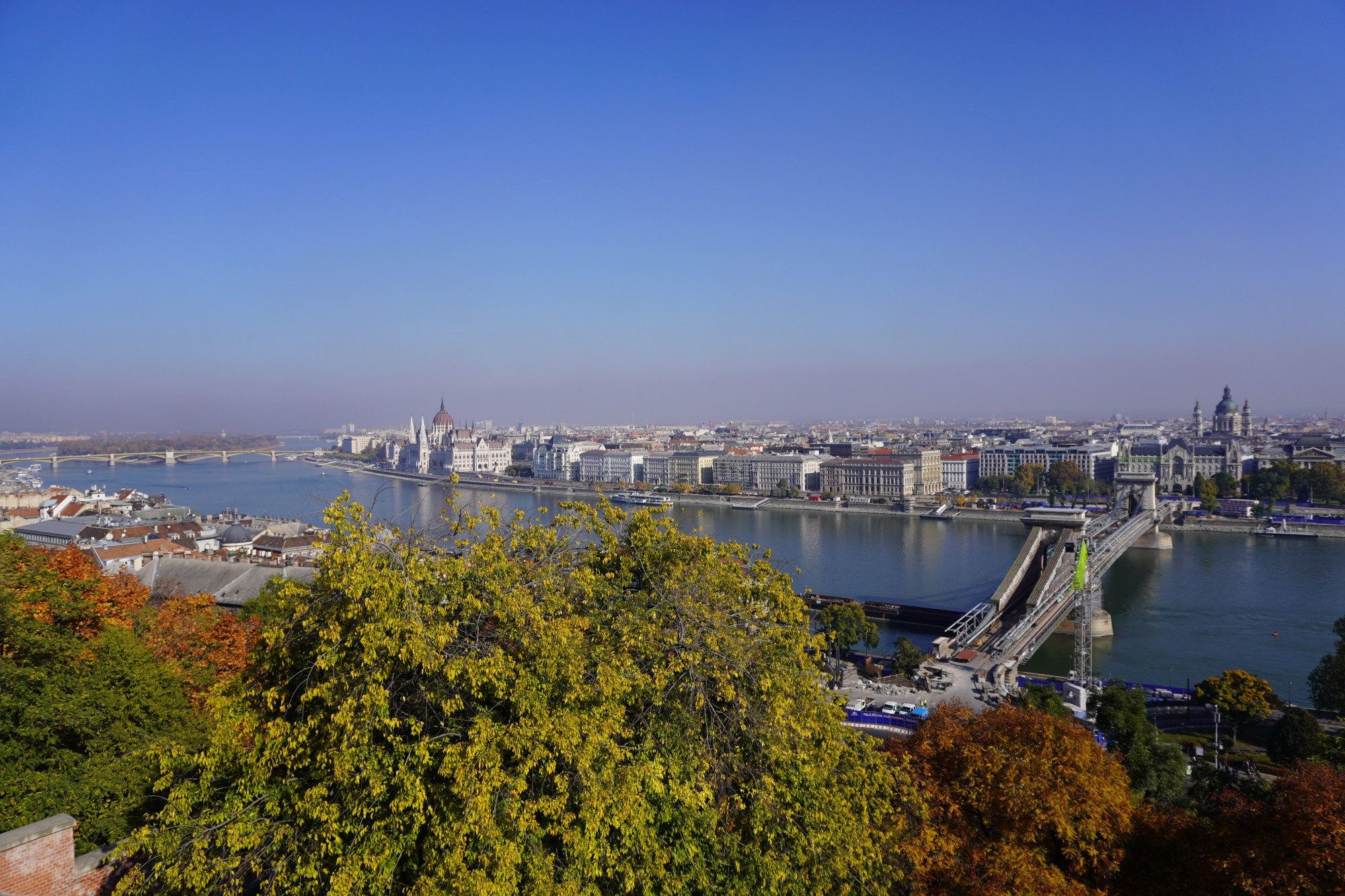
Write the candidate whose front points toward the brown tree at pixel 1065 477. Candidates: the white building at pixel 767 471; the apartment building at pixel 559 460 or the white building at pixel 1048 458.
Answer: the white building at pixel 1048 458

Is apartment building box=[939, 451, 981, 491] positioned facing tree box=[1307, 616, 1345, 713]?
yes

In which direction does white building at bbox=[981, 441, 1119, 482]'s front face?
toward the camera

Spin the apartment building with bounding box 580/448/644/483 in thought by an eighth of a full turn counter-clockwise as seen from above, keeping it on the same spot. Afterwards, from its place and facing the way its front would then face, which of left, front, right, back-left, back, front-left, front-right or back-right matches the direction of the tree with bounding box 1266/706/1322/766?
front

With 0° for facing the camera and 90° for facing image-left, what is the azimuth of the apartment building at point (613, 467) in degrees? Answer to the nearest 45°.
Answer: approximately 45°

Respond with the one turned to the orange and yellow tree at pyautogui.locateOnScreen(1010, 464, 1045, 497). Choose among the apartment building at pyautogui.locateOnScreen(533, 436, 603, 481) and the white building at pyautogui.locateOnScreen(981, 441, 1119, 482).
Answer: the white building

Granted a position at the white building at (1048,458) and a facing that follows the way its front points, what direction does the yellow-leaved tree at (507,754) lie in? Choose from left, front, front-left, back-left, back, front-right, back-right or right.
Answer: front

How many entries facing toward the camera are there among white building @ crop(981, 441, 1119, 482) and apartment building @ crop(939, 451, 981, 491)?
2

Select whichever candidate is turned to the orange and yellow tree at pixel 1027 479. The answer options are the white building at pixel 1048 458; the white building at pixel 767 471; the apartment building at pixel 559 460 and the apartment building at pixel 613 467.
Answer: the white building at pixel 1048 458

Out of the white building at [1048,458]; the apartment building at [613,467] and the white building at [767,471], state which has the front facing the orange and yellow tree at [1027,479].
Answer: the white building at [1048,458]

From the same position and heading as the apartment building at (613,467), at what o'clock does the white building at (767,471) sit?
The white building is roughly at 9 o'clock from the apartment building.

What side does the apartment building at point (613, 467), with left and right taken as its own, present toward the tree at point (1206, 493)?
left

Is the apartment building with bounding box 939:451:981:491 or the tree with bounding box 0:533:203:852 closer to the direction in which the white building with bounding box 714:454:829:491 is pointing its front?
the tree

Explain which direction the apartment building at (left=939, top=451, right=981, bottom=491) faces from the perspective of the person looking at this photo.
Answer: facing the viewer

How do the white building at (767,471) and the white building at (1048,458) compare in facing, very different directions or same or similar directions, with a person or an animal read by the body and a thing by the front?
same or similar directions

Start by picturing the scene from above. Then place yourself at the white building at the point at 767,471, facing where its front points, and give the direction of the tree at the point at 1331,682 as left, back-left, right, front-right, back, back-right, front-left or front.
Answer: front-left

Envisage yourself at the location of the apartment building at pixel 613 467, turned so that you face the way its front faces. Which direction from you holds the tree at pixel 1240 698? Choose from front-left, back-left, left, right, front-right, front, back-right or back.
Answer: front-left

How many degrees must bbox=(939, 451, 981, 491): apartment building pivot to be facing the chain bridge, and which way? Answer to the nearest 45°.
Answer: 0° — it already faces it

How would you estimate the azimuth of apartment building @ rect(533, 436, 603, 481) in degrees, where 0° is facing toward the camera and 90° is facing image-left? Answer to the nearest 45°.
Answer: approximately 45°

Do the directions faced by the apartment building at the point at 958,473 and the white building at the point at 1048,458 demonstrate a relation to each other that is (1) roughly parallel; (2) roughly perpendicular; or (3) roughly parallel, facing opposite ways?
roughly parallel

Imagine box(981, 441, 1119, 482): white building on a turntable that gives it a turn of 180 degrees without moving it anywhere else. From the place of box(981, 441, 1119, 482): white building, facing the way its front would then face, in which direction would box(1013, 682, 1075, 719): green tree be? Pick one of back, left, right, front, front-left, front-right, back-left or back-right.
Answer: back
